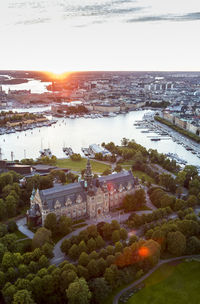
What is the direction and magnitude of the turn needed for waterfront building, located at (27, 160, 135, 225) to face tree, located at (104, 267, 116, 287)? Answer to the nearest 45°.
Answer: approximately 45° to its right

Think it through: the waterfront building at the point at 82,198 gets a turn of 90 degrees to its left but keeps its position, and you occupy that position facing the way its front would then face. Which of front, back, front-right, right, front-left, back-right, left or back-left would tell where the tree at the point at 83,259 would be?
back-right

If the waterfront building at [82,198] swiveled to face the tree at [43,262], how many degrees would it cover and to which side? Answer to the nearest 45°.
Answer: approximately 45° to its right

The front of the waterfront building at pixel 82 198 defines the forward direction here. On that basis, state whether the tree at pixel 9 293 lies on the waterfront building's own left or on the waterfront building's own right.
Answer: on the waterfront building's own right

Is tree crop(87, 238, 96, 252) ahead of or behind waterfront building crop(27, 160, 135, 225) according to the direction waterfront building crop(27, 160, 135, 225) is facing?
ahead

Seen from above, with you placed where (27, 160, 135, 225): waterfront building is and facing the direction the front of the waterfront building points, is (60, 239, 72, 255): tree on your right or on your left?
on your right
